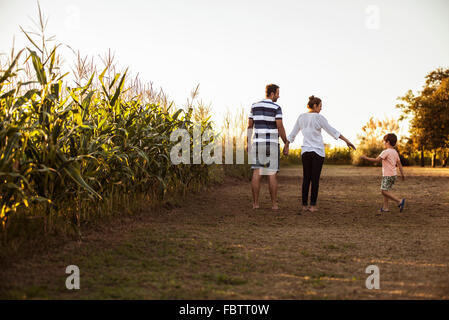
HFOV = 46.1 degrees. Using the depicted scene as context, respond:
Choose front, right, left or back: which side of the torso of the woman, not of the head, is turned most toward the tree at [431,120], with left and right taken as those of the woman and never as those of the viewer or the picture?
front

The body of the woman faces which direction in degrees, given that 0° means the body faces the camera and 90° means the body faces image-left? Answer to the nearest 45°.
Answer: approximately 180°

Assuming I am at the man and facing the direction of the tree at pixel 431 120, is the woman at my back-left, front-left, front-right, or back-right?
front-right
